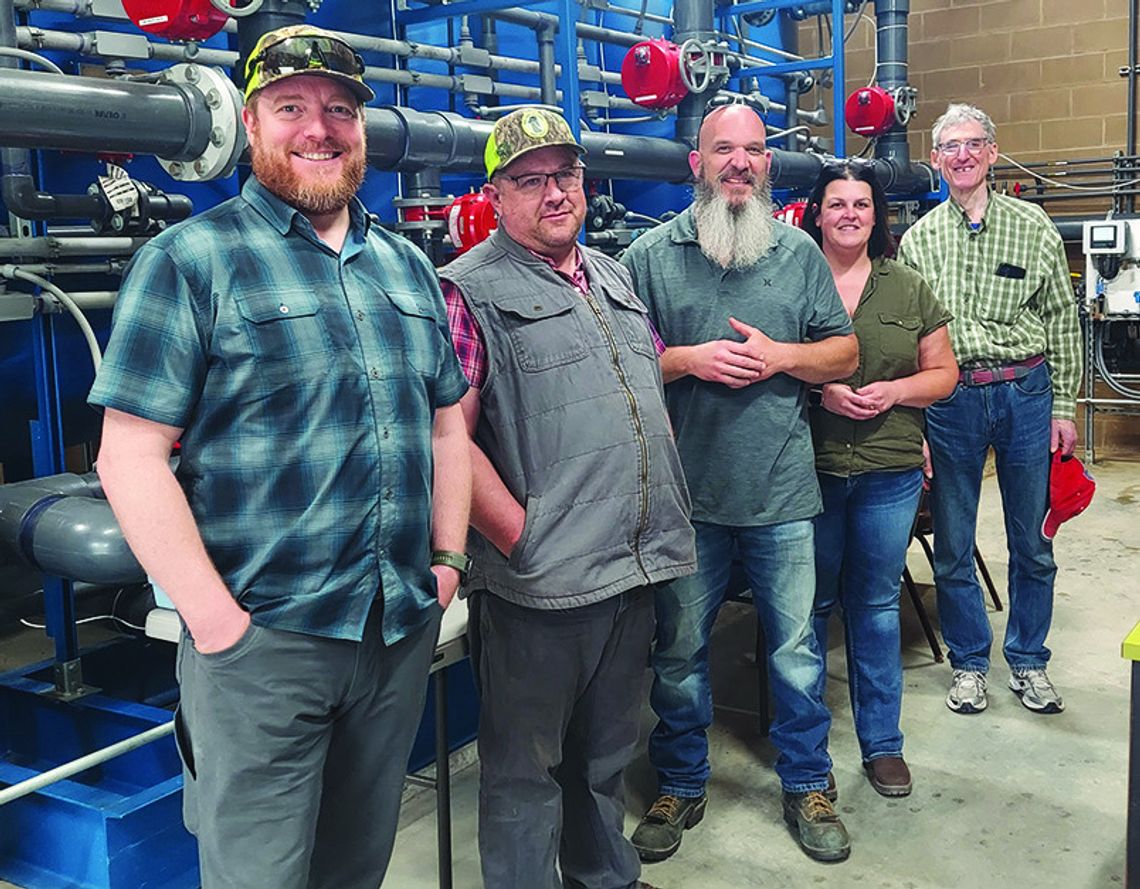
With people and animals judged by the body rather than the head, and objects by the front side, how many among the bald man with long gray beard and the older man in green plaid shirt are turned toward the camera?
2

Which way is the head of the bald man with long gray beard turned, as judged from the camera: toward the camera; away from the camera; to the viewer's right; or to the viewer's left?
toward the camera

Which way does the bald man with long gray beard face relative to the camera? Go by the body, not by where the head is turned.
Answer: toward the camera

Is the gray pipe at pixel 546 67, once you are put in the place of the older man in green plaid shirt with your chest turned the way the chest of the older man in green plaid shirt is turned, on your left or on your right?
on your right

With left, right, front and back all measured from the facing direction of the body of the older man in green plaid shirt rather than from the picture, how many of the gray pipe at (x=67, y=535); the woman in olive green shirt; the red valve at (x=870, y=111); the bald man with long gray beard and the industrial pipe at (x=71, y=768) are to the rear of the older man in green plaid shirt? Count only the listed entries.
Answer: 1

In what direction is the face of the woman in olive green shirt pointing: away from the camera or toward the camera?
toward the camera

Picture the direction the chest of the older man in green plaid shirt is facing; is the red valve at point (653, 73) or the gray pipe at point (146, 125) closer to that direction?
the gray pipe

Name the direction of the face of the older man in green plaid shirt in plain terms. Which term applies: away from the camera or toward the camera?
toward the camera

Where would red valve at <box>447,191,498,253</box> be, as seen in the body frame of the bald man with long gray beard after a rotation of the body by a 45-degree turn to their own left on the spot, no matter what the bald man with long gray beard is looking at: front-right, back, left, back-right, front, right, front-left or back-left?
back

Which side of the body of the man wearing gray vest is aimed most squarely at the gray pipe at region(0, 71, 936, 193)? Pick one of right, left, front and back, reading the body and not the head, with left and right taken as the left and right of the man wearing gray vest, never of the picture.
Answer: back

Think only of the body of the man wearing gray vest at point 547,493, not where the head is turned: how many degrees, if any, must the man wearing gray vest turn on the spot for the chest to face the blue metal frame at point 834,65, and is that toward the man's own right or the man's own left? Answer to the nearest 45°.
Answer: approximately 135° to the man's own left

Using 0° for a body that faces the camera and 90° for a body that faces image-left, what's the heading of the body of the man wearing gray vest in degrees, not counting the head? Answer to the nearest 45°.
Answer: approximately 315°
